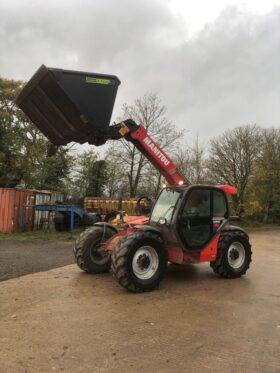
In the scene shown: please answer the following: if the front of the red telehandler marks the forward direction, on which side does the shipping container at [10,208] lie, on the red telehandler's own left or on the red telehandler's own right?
on the red telehandler's own right

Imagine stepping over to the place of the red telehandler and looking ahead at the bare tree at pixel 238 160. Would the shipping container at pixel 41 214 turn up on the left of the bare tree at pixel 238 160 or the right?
left

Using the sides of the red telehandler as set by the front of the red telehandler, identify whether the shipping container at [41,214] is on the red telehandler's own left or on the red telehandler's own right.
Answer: on the red telehandler's own right

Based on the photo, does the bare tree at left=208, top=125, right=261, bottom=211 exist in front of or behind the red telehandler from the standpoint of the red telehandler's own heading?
behind

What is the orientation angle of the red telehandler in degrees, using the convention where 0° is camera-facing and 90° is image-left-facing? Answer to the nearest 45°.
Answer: approximately 45°

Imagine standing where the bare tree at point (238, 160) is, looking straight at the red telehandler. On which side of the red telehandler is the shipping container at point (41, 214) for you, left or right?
right
